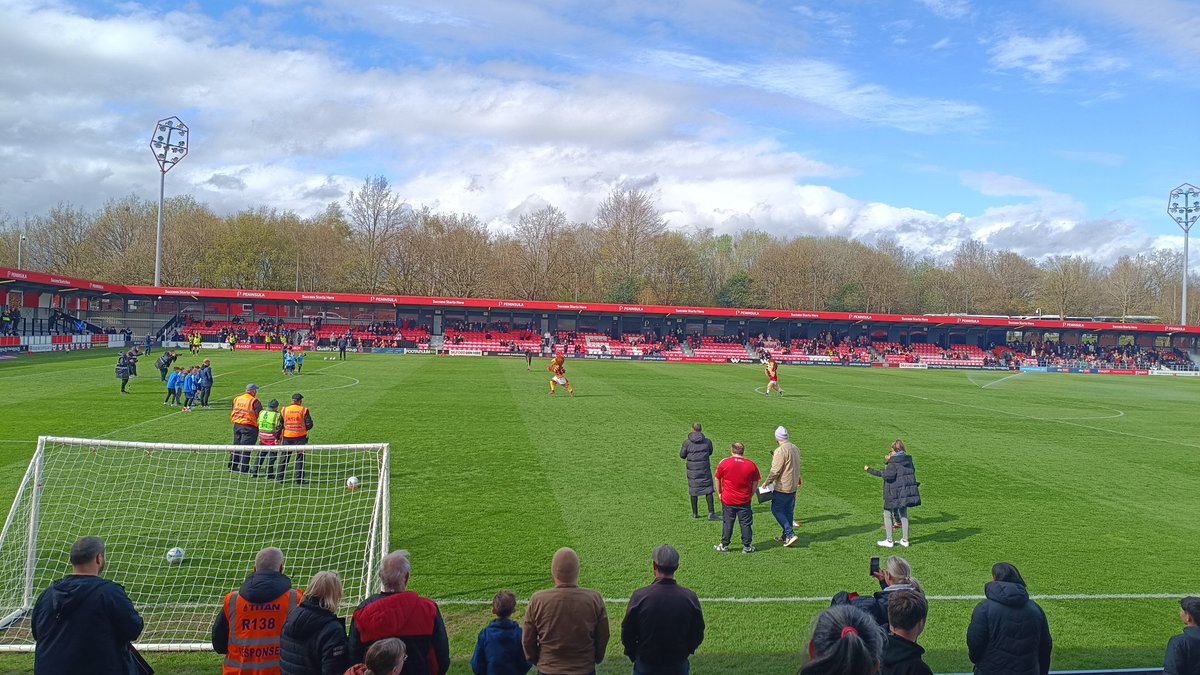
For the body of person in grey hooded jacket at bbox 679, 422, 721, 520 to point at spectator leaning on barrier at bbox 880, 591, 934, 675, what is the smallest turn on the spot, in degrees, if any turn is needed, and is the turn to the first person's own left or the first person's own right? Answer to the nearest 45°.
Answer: approximately 180°

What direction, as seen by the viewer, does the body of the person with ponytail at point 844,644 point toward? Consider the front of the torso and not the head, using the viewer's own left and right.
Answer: facing away from the viewer

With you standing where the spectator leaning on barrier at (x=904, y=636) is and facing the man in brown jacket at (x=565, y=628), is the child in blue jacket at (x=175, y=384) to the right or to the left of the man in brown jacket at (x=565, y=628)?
right

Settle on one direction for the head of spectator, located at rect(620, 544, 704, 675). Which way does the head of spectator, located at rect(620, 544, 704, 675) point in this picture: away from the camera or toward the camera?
away from the camera

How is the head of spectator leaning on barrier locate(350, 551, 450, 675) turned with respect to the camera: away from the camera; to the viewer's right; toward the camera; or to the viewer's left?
away from the camera

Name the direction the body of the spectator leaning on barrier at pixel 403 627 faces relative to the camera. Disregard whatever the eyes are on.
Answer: away from the camera

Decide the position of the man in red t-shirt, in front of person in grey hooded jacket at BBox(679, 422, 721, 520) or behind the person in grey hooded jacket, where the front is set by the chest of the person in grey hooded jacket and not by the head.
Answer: behind

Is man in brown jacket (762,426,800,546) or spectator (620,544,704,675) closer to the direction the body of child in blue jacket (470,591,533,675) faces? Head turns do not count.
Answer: the man in brown jacket

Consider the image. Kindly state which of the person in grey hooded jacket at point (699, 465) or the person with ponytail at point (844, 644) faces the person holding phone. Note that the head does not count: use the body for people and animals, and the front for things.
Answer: the person with ponytail

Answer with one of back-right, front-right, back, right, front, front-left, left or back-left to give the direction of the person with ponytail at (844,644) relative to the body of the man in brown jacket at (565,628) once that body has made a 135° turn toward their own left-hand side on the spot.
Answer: left

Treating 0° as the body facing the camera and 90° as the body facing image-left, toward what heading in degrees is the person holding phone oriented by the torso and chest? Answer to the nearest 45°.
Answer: approximately 135°

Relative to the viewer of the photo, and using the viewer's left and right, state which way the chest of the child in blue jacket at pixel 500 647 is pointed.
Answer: facing away from the viewer

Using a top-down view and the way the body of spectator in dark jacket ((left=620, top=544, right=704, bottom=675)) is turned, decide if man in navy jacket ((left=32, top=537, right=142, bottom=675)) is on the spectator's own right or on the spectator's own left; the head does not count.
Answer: on the spectator's own left

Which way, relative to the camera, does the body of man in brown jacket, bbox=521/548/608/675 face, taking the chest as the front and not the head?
away from the camera
